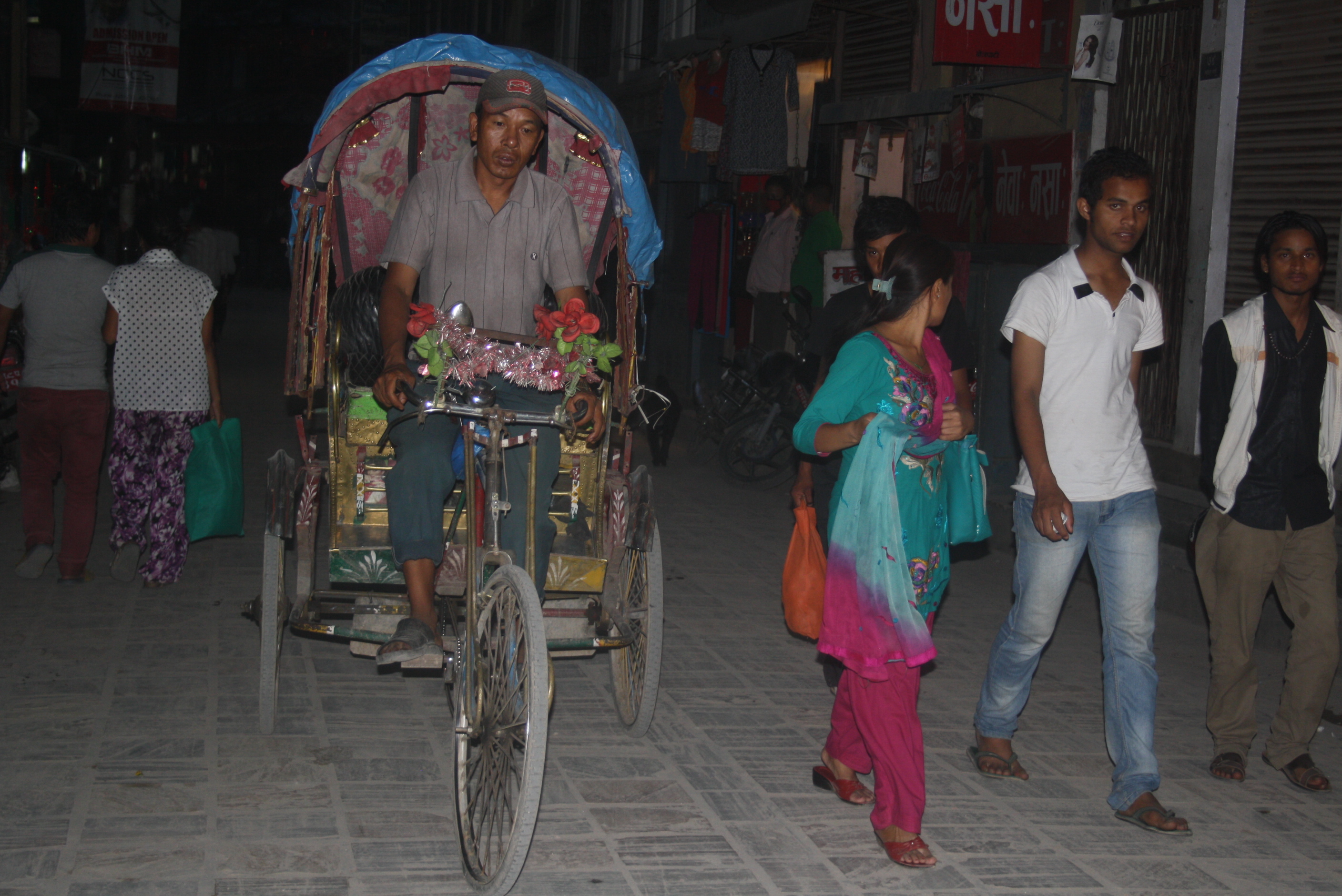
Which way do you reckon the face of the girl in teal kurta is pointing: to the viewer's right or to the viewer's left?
to the viewer's right

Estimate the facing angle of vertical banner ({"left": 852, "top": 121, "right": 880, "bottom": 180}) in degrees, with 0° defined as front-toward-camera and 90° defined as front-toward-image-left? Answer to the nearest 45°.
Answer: approximately 0°

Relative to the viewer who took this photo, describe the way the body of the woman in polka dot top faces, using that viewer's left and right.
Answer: facing away from the viewer

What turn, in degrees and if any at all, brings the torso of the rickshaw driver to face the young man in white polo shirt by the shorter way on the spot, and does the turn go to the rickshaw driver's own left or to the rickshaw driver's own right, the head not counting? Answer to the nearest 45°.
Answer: approximately 90° to the rickshaw driver's own left
